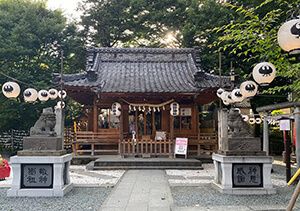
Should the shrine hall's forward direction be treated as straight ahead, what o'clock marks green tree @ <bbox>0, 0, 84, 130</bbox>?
The green tree is roughly at 4 o'clock from the shrine hall.

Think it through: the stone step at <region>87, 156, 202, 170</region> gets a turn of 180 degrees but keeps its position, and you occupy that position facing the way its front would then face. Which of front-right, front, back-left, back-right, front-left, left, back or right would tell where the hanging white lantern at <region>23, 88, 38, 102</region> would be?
left

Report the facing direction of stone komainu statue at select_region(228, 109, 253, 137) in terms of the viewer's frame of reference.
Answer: facing to the left of the viewer

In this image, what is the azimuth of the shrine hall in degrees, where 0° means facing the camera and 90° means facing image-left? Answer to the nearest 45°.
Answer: approximately 0°

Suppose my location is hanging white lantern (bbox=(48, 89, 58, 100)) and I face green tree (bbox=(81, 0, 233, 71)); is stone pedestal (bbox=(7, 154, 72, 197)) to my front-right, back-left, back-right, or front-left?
back-right

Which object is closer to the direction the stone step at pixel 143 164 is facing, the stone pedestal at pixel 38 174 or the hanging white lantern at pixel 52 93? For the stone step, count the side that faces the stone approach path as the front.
the stone pedestal

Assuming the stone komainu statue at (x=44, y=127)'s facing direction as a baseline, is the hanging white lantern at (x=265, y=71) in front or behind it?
in front
